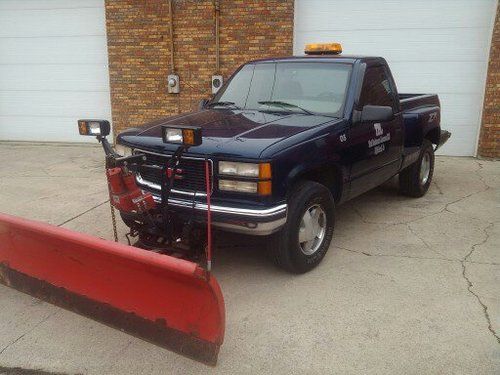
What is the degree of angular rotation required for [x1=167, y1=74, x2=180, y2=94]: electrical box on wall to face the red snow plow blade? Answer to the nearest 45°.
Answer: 0° — it already faces it

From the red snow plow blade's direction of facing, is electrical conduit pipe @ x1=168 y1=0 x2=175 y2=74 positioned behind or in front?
behind

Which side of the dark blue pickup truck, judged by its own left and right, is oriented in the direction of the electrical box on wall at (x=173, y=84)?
right

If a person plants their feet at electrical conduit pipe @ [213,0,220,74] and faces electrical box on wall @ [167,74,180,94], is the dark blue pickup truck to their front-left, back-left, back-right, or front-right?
back-left

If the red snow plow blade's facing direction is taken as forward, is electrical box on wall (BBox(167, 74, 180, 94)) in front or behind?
behind

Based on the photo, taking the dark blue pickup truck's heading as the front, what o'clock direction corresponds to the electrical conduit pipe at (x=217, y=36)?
The electrical conduit pipe is roughly at 4 o'clock from the dark blue pickup truck.

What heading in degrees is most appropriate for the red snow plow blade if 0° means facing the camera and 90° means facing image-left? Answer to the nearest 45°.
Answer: approximately 45°

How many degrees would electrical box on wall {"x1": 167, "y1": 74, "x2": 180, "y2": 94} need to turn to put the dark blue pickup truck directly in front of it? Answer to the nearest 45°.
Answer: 0° — it already faces it

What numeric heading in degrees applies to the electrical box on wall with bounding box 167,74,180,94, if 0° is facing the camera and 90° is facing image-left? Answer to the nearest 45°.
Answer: approximately 0°

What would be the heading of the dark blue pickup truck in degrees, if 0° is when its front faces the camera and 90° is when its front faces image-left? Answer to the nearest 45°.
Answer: approximately 45°
